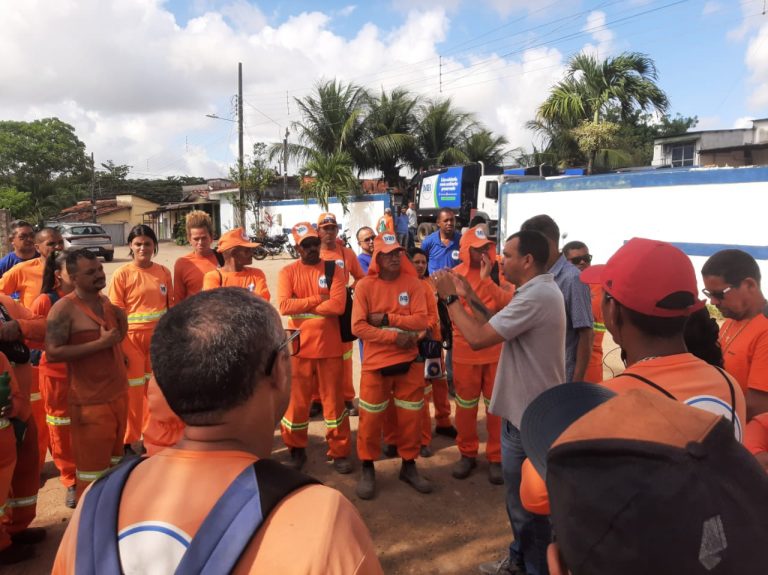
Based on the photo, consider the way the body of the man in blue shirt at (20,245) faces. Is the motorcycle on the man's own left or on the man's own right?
on the man's own left

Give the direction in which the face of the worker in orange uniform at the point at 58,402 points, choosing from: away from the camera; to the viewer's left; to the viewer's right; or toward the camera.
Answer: to the viewer's right

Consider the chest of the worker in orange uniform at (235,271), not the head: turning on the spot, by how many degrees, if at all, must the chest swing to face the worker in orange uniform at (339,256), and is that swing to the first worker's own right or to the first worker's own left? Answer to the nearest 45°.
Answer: approximately 90° to the first worker's own left

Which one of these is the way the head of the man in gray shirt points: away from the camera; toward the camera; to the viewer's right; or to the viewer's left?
to the viewer's left

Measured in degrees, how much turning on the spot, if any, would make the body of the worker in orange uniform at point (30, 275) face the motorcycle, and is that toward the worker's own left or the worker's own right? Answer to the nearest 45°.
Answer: approximately 45° to the worker's own left

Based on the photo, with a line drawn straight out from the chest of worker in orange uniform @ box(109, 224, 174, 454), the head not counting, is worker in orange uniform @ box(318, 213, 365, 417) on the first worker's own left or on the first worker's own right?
on the first worker's own left

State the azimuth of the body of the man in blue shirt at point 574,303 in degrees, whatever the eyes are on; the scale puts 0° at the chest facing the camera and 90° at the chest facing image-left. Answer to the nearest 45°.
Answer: approximately 90°

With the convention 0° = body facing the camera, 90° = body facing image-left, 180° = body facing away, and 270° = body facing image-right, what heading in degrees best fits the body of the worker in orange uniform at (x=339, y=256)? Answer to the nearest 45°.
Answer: approximately 0°
